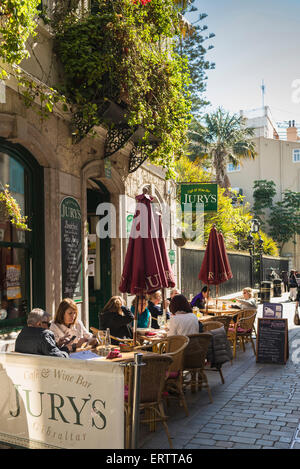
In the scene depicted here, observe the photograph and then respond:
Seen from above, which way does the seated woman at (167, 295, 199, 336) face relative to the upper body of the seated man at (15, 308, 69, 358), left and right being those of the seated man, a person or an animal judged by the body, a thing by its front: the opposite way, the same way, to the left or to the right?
to the left

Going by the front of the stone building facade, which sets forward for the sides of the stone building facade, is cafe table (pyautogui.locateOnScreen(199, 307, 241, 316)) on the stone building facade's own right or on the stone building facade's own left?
on the stone building facade's own left

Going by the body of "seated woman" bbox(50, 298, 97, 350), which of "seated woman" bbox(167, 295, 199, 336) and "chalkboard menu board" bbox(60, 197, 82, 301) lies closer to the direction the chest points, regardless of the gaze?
the seated woman

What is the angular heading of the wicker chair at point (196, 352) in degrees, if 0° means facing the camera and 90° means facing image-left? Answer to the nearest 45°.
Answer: approximately 135°

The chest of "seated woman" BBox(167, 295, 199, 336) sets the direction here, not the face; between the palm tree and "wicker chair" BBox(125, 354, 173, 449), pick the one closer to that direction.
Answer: the palm tree

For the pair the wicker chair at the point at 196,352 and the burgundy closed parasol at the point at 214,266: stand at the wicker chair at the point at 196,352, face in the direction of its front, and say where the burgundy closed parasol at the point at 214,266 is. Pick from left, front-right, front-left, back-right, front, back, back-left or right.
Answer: front-right

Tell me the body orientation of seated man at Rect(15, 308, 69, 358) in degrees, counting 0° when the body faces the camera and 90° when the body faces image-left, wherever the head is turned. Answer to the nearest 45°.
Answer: approximately 225°

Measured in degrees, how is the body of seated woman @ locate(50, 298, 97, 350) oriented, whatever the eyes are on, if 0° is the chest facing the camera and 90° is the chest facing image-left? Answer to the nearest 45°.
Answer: approximately 315°

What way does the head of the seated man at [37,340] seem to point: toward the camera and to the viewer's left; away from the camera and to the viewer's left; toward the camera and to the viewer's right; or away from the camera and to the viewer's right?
away from the camera and to the viewer's right

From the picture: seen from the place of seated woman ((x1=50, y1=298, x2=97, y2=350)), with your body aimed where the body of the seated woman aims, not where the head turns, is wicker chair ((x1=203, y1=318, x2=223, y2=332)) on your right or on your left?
on your left

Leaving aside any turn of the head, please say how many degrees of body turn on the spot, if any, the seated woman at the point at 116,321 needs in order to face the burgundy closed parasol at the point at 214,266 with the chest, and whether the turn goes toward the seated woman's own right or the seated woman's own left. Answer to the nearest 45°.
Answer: approximately 90° to the seated woman's own left

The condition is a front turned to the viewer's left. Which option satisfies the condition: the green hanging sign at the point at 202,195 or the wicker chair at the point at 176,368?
the wicker chair
